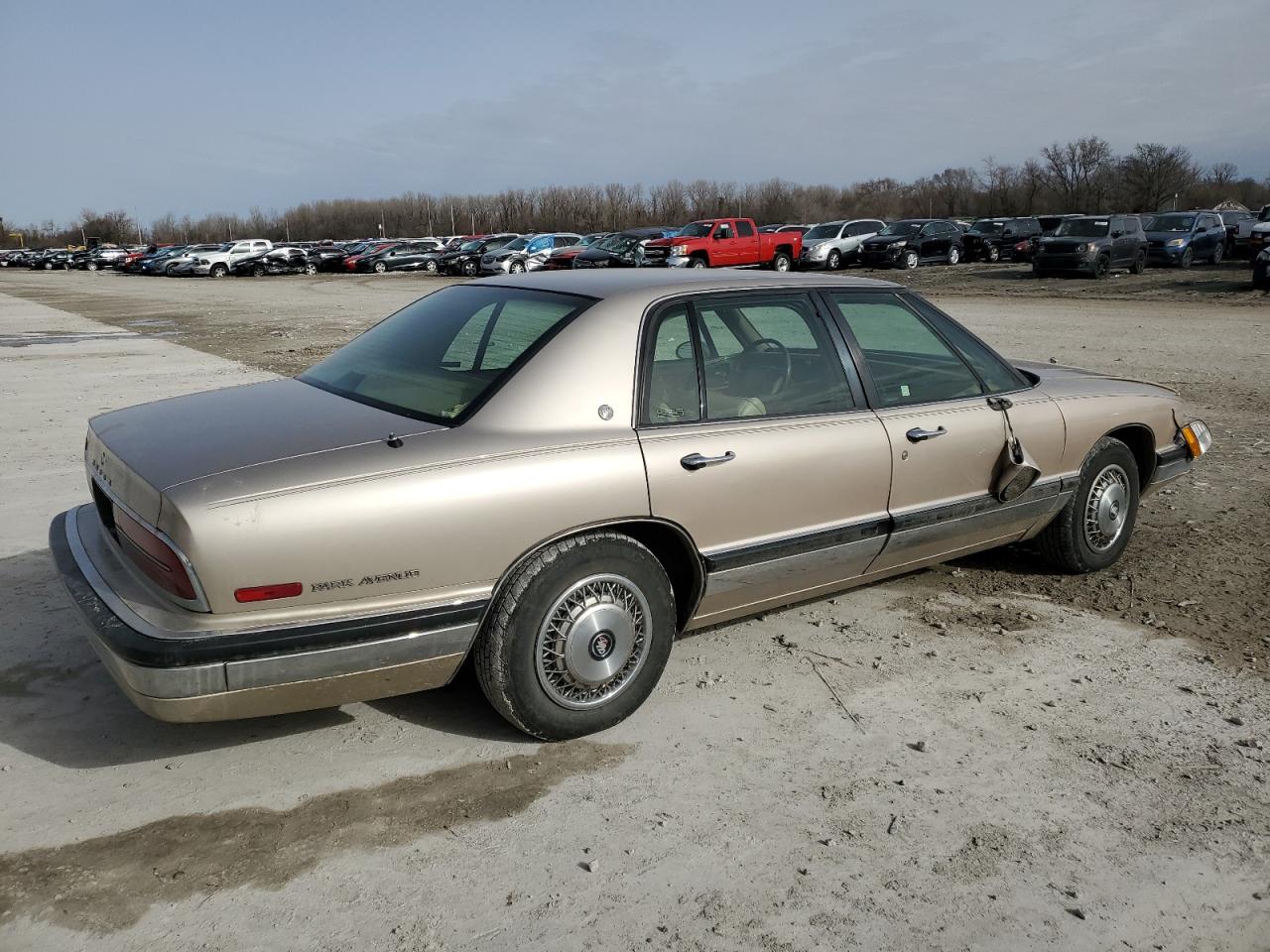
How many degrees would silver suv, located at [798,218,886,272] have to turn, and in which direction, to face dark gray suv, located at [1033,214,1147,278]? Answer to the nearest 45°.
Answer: approximately 90° to its left

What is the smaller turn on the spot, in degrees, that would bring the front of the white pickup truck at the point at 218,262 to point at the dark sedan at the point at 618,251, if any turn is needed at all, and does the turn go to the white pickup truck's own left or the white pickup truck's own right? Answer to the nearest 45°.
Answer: approximately 90° to the white pickup truck's own left

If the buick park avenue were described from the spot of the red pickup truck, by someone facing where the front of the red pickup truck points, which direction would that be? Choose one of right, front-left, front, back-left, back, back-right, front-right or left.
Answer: front-left

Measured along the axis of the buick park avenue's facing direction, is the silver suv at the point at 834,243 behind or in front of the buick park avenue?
in front

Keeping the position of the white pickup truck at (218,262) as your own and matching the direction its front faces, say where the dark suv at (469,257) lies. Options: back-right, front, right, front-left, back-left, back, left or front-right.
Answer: left

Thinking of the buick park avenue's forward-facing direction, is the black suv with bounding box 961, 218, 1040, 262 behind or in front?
in front

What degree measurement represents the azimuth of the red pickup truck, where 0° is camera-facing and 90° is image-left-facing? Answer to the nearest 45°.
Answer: approximately 45°

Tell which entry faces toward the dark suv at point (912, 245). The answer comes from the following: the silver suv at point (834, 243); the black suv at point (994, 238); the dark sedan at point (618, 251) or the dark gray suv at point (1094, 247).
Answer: the black suv at point (994, 238)

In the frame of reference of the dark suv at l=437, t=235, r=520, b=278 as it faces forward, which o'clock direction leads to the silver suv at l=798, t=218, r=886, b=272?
The silver suv is roughly at 9 o'clock from the dark suv.

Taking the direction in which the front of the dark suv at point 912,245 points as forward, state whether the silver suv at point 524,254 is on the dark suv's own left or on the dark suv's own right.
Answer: on the dark suv's own right

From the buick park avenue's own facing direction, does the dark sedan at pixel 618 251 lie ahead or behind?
ahead

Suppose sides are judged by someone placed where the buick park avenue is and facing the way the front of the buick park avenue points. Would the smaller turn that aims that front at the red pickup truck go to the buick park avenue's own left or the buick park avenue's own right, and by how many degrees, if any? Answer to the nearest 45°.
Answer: approximately 45° to the buick park avenue's own left

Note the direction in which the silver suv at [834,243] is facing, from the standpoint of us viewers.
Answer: facing the viewer and to the left of the viewer
